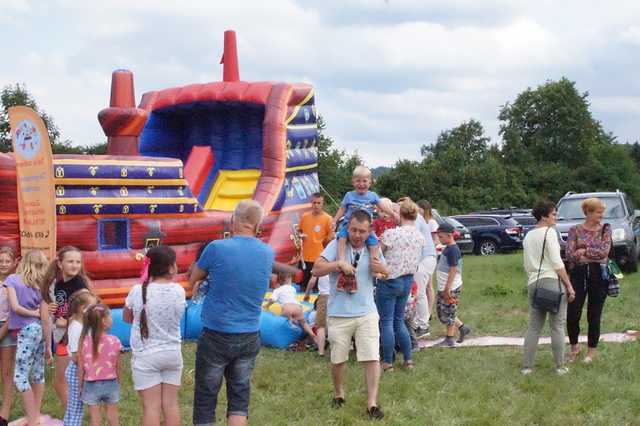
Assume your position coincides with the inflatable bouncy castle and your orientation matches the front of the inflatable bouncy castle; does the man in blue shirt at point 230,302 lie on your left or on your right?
on your left

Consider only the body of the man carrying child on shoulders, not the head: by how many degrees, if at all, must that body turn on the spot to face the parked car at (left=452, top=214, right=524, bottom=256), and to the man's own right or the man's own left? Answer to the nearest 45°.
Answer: approximately 180°

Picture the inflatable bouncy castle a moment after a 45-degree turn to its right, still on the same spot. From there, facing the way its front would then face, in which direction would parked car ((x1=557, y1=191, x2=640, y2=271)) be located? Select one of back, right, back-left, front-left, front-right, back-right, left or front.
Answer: back

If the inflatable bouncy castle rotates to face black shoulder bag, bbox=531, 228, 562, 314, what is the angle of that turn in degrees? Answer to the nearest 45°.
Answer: approximately 90° to its left

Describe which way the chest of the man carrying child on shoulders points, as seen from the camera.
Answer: toward the camera

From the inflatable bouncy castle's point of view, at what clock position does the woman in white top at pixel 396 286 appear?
The woman in white top is roughly at 10 o'clock from the inflatable bouncy castle.

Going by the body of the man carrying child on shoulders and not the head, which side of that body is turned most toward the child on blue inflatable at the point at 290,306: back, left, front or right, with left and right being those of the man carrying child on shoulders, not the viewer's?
back

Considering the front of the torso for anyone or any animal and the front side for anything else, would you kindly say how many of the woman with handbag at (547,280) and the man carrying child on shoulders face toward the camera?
1

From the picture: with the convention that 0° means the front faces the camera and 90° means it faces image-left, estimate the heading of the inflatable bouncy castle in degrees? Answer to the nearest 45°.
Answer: approximately 45°

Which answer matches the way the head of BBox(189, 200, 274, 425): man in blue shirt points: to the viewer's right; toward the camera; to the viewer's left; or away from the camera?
away from the camera
